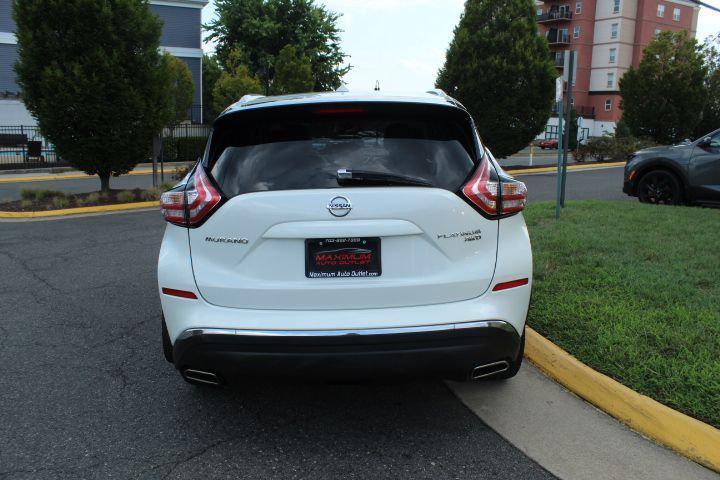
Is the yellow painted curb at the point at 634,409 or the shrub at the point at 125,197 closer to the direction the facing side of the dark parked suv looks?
the shrub

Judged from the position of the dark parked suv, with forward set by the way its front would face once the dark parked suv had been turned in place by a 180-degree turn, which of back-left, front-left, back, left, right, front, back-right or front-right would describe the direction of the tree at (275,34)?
back-left

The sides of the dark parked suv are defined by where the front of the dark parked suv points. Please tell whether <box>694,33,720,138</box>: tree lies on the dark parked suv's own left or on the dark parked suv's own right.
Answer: on the dark parked suv's own right

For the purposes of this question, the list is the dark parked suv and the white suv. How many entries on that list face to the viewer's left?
1

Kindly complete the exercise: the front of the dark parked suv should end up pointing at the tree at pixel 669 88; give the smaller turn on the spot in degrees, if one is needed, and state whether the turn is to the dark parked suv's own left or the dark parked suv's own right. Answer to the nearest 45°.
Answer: approximately 90° to the dark parked suv's own right

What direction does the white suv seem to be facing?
away from the camera

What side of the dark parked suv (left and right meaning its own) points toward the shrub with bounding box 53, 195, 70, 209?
front

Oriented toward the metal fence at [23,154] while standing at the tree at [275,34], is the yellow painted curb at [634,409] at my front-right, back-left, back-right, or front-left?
front-left

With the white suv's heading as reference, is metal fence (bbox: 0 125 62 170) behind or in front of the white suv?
in front

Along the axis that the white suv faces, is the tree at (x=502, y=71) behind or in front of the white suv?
in front

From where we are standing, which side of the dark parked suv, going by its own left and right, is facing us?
left

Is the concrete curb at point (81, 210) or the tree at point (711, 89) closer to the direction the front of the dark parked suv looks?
the concrete curb

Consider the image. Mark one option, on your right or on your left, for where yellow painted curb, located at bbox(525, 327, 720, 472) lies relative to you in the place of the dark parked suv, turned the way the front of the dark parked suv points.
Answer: on your left

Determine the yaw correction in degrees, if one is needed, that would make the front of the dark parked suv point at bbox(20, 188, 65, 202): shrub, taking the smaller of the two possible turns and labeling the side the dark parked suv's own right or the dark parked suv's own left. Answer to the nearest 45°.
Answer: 0° — it already faces it

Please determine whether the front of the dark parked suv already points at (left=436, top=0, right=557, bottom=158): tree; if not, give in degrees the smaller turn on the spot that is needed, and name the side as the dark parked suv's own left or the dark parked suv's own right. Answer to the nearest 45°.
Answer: approximately 45° to the dark parked suv's own right

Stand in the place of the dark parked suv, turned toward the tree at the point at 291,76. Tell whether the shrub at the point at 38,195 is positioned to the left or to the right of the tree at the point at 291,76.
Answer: left

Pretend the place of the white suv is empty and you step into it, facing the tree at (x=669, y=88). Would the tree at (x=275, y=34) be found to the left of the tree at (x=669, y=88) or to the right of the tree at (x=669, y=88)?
left

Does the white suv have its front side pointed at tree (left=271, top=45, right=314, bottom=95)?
yes

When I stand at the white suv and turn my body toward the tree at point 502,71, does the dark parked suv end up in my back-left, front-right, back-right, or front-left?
front-right

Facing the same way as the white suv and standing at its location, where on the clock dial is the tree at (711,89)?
The tree is roughly at 1 o'clock from the white suv.
